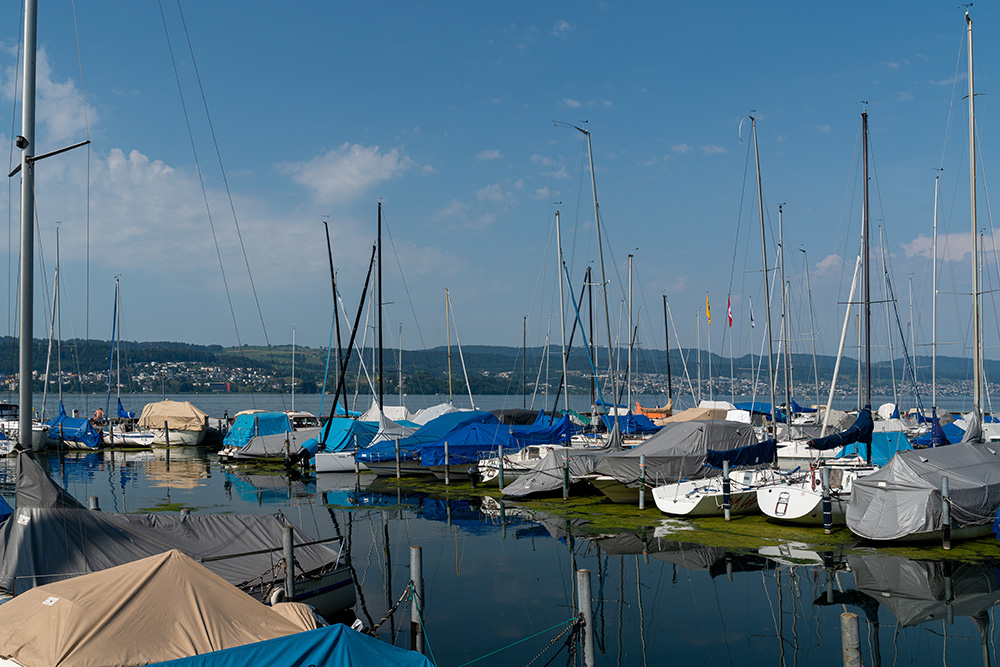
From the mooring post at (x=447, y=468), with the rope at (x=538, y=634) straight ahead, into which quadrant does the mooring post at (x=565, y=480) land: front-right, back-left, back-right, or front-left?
front-left

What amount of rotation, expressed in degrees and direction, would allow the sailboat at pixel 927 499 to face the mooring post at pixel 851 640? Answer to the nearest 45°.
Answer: approximately 135° to its right

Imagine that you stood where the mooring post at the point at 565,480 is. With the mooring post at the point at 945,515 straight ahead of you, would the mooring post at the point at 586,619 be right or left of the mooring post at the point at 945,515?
right

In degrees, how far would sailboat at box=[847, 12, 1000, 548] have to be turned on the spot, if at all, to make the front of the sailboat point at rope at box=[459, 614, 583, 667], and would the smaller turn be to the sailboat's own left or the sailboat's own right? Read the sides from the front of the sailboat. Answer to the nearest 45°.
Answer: approximately 180°

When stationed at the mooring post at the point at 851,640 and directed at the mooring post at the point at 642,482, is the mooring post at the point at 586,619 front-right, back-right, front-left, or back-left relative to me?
front-left

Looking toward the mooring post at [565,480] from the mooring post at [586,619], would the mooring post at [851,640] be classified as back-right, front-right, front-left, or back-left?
back-right

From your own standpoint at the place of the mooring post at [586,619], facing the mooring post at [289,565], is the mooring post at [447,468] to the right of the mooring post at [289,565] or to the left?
right

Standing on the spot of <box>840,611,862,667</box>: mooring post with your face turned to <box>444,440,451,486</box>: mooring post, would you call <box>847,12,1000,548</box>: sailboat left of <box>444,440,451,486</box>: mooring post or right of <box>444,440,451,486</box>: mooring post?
right

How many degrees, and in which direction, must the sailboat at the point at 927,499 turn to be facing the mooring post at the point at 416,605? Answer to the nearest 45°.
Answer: approximately 180°
